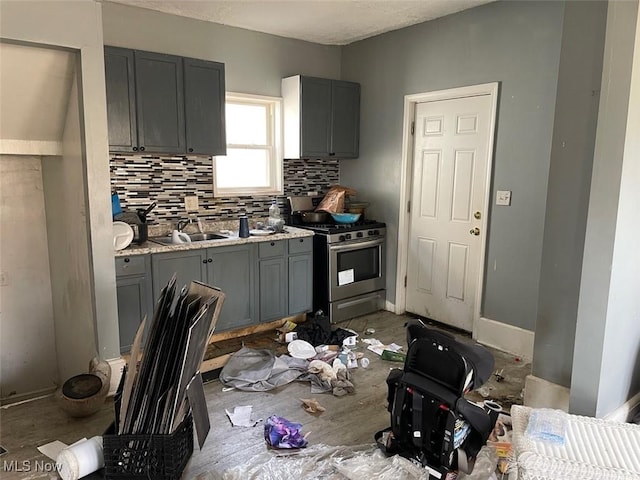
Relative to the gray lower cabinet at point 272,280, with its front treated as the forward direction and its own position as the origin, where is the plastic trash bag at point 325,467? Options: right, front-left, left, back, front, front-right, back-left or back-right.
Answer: front-right

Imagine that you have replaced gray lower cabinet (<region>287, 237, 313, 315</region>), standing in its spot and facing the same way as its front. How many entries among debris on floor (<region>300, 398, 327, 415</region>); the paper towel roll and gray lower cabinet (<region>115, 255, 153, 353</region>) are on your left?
0

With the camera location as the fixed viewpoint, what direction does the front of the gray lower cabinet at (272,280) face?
facing the viewer and to the right of the viewer

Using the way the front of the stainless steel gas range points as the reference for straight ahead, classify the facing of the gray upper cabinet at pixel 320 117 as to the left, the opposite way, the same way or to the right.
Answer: the same way

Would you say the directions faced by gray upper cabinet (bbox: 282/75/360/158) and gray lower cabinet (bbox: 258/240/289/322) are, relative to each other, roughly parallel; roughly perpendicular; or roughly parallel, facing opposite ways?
roughly parallel

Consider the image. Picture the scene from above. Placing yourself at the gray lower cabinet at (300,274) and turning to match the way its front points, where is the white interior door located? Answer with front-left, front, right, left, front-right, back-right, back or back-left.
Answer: front-left

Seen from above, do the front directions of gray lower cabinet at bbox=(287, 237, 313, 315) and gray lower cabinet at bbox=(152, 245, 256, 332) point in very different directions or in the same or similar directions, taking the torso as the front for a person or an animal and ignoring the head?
same or similar directions

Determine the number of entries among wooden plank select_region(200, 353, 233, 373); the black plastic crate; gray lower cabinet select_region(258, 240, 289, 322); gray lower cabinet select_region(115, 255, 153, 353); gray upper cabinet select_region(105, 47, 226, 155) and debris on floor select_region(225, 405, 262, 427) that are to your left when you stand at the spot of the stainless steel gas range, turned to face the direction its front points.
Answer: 0

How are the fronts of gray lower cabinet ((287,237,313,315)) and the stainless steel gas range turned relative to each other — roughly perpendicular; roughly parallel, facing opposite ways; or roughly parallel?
roughly parallel

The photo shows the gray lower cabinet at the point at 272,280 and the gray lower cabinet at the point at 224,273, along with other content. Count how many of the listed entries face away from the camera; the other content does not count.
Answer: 0

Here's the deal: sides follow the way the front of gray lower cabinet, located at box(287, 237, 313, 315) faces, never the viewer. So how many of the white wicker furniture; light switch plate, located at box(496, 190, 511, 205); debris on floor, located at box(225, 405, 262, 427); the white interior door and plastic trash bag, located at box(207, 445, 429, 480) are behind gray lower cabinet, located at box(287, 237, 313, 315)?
0

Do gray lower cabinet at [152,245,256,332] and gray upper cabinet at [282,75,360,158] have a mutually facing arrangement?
no

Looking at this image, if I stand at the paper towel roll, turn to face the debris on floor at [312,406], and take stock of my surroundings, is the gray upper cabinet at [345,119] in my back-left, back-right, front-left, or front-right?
front-left

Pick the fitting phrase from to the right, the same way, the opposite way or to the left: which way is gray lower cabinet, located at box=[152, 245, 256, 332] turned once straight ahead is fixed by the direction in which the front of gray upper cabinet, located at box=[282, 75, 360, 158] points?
the same way

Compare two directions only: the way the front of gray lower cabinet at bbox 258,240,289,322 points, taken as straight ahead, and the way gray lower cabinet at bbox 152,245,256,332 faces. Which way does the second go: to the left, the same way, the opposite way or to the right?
the same way

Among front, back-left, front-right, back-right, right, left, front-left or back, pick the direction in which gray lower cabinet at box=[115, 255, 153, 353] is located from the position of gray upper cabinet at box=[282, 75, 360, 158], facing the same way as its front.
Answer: right

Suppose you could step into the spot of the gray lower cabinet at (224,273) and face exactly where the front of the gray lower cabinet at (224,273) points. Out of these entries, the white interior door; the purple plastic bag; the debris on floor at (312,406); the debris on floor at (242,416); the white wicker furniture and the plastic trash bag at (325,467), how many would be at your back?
0

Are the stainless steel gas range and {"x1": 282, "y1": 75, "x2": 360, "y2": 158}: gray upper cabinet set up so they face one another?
no

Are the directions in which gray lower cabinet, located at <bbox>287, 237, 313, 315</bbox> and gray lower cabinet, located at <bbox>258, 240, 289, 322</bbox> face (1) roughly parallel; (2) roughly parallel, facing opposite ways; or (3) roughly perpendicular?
roughly parallel

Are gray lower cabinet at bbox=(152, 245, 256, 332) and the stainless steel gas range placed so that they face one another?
no

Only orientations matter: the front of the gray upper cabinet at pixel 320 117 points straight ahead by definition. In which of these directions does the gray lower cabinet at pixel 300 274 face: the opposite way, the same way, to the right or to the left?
the same way

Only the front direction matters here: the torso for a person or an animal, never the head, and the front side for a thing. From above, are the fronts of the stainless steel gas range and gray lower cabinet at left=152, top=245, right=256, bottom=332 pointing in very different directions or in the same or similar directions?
same or similar directions
